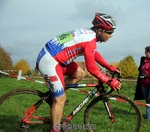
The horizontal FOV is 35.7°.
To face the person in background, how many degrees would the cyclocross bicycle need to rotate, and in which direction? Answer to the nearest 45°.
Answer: approximately 45° to its left

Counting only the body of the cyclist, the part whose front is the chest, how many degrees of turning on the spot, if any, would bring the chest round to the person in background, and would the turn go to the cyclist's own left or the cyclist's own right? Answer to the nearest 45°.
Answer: approximately 45° to the cyclist's own left

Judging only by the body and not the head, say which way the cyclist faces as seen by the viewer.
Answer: to the viewer's right

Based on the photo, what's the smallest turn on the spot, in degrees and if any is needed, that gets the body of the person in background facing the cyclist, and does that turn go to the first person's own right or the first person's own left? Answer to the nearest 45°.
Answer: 0° — they already face them

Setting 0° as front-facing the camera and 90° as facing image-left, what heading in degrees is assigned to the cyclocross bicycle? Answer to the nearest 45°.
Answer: approximately 270°

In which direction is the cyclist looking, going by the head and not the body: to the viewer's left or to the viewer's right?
to the viewer's right
